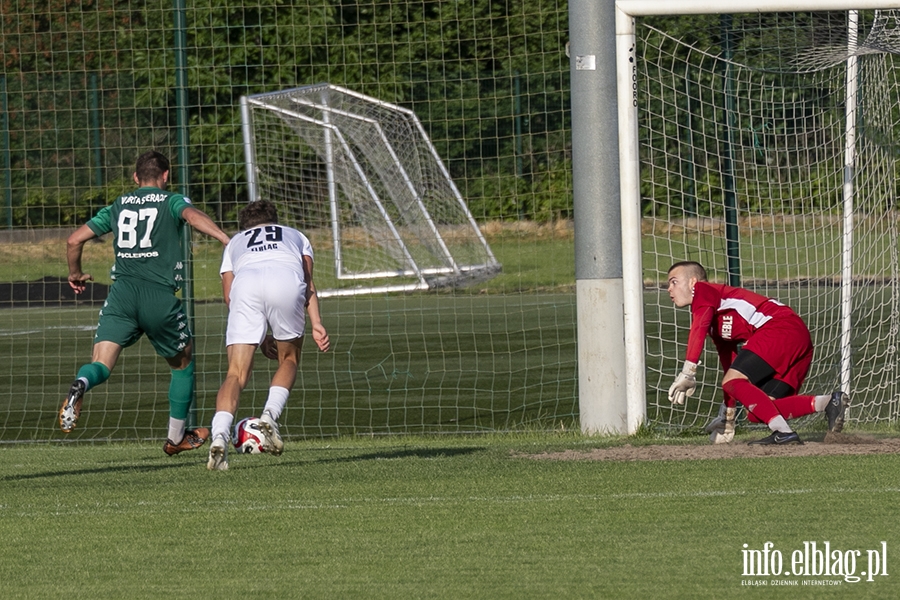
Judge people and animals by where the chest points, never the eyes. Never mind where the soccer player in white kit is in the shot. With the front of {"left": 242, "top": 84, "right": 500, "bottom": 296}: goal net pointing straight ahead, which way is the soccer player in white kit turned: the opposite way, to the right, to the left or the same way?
to the right

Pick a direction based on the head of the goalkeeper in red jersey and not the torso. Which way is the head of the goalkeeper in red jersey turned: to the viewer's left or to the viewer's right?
to the viewer's left

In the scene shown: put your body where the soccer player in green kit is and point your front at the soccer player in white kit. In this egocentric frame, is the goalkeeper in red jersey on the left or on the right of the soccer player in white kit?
left

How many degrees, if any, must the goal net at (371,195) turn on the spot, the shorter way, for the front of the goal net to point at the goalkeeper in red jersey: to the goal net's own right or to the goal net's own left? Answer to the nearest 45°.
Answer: approximately 90° to the goal net's own left

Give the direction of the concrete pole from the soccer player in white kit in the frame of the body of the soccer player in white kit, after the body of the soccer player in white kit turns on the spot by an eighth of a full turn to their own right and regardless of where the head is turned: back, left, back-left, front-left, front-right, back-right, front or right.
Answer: front

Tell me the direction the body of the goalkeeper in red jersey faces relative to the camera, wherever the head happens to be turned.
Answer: to the viewer's left

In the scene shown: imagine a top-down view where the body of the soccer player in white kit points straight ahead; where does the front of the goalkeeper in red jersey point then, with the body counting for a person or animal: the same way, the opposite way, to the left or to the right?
to the left

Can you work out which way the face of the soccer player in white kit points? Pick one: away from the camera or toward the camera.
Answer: away from the camera

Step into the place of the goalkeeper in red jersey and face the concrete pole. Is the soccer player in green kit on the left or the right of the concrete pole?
left

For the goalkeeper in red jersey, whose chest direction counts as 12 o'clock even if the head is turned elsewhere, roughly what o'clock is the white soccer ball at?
The white soccer ball is roughly at 11 o'clock from the goalkeeper in red jersey.

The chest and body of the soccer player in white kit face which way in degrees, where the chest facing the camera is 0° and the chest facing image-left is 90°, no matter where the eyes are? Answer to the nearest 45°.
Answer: approximately 180°

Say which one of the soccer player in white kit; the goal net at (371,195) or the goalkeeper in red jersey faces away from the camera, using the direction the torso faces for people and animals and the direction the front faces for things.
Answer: the soccer player in white kit

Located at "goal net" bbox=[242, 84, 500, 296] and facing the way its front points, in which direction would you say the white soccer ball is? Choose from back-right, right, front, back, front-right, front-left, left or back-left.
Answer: left

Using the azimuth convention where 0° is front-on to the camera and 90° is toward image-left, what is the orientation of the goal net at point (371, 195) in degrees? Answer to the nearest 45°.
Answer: approximately 90°

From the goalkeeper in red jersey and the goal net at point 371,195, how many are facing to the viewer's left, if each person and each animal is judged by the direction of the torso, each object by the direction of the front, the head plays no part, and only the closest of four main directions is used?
2

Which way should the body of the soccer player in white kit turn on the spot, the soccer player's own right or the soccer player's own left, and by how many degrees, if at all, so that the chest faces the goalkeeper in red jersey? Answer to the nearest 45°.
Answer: approximately 90° to the soccer player's own right

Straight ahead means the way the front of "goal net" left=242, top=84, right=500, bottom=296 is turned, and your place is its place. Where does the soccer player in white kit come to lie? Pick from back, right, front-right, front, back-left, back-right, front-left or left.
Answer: left
